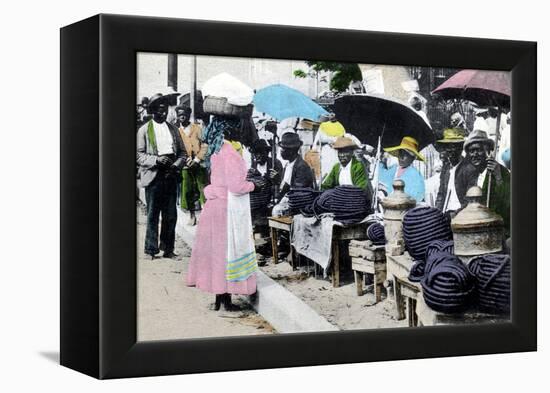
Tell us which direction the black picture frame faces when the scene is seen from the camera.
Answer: facing the viewer and to the right of the viewer
